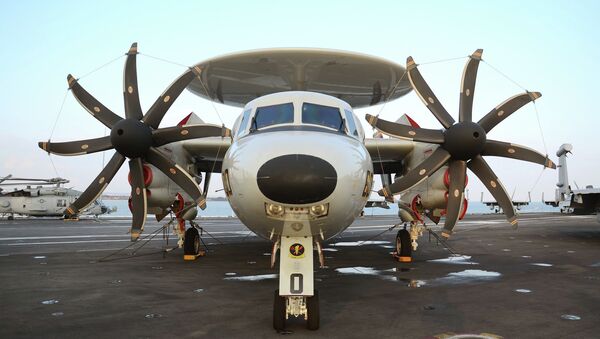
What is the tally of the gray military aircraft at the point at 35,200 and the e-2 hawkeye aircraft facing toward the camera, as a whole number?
1

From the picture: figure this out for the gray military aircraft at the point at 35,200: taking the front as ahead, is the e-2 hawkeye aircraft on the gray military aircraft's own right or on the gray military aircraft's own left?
on the gray military aircraft's own right

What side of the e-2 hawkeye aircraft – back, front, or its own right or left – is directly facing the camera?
front

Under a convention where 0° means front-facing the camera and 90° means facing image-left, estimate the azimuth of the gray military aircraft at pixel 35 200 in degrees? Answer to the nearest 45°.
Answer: approximately 270°

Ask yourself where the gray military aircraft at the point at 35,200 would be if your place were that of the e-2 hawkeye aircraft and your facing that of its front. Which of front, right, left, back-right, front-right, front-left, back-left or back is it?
back-right
